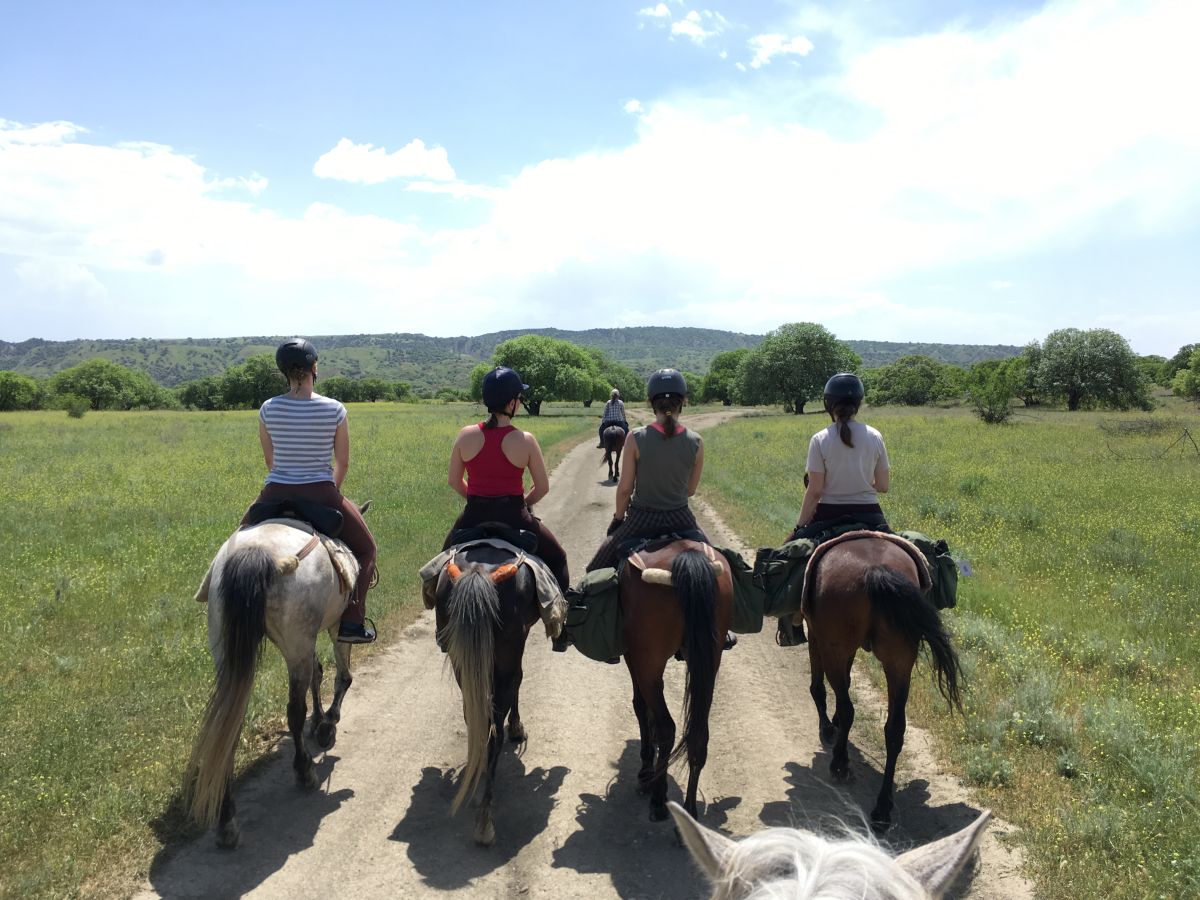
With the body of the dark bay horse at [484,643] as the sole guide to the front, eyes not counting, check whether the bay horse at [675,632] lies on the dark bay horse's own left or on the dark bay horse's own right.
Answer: on the dark bay horse's own right

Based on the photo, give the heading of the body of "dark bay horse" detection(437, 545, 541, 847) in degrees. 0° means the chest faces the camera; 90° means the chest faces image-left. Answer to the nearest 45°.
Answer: approximately 180°

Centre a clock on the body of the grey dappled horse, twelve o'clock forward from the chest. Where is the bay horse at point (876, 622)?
The bay horse is roughly at 2 o'clock from the grey dappled horse.

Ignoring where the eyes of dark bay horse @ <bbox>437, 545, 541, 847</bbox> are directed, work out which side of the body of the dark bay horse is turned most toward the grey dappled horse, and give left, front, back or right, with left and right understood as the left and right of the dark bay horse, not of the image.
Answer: left

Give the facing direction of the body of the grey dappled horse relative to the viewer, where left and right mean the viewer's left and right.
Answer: facing away from the viewer and to the right of the viewer

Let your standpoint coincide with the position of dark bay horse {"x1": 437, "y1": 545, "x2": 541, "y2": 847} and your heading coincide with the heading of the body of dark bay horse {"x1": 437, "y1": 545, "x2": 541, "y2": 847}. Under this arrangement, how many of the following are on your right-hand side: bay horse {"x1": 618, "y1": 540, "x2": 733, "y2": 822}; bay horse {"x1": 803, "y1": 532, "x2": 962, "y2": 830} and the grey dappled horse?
2

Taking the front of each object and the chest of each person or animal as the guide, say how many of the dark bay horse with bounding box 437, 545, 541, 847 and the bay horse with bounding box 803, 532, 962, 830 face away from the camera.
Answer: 2

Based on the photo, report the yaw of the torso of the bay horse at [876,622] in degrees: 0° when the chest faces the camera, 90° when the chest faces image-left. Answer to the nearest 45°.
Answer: approximately 180°

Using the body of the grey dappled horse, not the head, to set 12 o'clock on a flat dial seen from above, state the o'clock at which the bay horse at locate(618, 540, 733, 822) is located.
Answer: The bay horse is roughly at 2 o'clock from the grey dappled horse.

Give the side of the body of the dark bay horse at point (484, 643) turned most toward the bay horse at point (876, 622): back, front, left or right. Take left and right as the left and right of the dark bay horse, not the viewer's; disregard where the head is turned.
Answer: right
